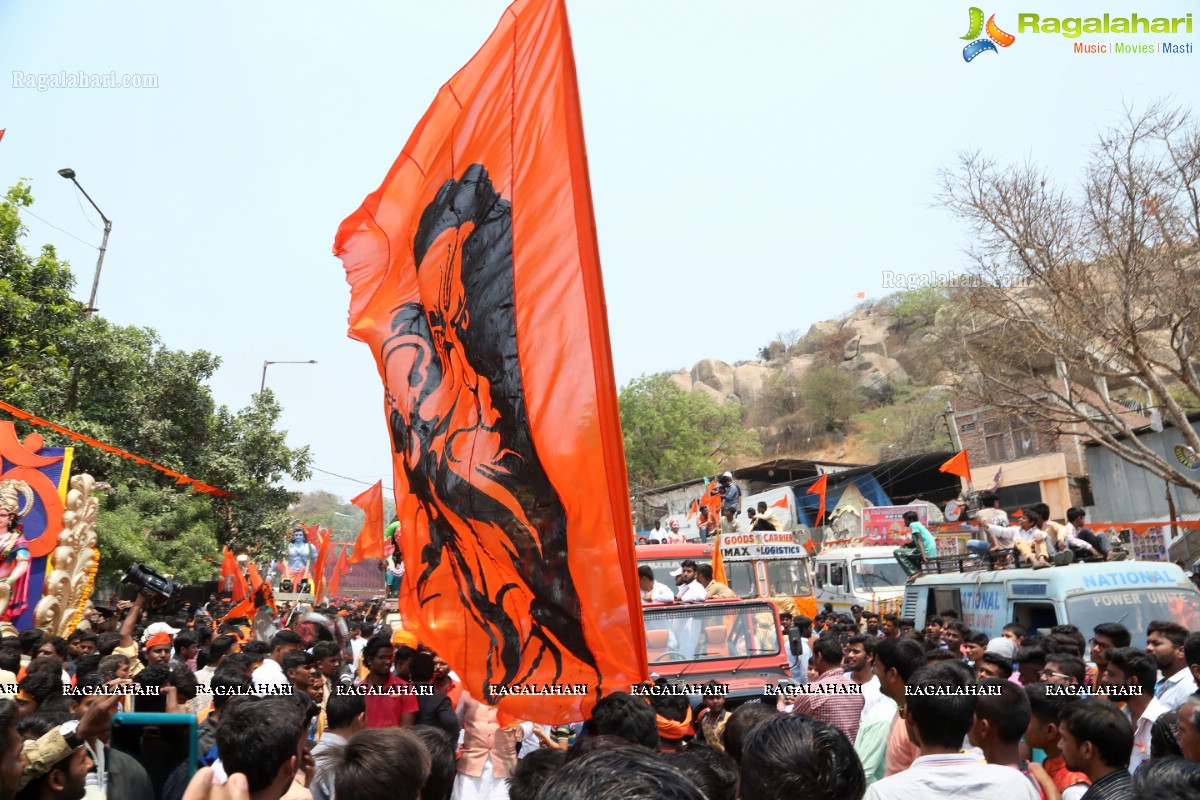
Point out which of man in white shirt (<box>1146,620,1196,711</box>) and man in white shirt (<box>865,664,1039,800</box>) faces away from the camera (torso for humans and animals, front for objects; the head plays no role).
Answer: man in white shirt (<box>865,664,1039,800</box>)

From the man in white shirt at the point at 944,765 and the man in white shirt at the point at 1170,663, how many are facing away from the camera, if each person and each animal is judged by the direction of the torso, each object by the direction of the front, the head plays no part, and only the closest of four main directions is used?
1

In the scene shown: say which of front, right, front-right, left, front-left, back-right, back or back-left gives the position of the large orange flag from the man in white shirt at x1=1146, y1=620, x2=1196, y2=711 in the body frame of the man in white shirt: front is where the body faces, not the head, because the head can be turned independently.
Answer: front

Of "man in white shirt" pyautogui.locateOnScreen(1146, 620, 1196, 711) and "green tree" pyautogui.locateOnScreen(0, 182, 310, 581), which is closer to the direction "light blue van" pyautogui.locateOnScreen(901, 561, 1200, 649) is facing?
the man in white shirt

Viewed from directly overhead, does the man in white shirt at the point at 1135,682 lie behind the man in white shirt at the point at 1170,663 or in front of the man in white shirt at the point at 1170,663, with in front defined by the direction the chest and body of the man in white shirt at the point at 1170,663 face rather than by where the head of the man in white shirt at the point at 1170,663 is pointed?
in front

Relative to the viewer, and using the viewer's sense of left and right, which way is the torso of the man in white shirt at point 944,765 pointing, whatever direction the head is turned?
facing away from the viewer

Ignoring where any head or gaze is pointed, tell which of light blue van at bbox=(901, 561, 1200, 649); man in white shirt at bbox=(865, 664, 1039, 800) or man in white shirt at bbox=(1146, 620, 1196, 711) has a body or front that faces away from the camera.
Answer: man in white shirt at bbox=(865, 664, 1039, 800)

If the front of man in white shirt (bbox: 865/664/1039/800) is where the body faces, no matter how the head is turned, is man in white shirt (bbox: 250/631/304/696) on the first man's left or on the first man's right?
on the first man's left

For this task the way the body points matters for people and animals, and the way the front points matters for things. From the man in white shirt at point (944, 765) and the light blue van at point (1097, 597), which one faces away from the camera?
the man in white shirt

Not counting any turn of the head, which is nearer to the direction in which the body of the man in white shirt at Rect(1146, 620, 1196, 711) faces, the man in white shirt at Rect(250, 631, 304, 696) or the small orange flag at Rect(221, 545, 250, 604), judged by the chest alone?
the man in white shirt

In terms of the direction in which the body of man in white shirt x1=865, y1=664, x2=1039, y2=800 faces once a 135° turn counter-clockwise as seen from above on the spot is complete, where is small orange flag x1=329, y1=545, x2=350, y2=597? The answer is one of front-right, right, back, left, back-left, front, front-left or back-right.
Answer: right

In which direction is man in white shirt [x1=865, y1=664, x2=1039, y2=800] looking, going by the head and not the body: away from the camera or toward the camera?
away from the camera

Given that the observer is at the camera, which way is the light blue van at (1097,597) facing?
facing the viewer and to the right of the viewer

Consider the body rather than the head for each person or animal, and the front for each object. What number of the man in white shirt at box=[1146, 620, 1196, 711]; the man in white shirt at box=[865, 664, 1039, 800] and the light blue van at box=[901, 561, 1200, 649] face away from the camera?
1

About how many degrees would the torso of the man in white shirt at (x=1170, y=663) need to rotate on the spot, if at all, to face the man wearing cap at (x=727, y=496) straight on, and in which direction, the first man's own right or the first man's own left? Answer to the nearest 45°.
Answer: approximately 90° to the first man's own right
